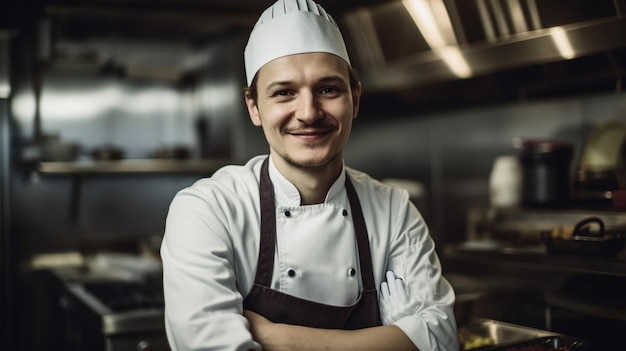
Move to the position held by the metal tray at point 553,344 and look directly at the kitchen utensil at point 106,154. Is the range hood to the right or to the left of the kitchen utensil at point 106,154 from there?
right

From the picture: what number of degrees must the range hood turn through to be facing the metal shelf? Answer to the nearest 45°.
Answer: approximately 45° to its right

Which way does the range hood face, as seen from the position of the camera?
facing the viewer and to the left of the viewer

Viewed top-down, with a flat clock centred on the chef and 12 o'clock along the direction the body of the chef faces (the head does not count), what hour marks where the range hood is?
The range hood is roughly at 7 o'clock from the chef.

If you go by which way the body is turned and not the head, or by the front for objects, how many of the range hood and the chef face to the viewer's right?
0

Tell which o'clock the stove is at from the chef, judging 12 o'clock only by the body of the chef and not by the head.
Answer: The stove is roughly at 5 o'clock from the chef.

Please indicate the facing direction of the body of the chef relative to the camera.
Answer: toward the camera

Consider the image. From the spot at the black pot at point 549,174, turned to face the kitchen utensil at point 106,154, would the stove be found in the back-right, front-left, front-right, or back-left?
front-left

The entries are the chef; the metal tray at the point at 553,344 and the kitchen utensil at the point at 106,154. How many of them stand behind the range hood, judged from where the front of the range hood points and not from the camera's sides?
0

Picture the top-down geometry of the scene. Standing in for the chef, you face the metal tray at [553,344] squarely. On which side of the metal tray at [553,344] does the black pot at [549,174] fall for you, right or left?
left

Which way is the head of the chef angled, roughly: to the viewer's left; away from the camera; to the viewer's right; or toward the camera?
toward the camera

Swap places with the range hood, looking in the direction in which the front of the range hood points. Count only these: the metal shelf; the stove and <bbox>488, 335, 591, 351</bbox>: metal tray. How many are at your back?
0

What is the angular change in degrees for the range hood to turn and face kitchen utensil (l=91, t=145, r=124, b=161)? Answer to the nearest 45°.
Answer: approximately 45° to its right

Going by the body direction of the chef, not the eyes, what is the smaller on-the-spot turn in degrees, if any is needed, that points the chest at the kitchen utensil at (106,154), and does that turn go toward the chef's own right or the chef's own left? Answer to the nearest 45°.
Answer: approximately 135° to the chef's own right

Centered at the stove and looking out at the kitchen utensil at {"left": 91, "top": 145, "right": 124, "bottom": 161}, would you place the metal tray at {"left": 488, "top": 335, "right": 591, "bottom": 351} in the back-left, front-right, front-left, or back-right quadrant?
back-right
